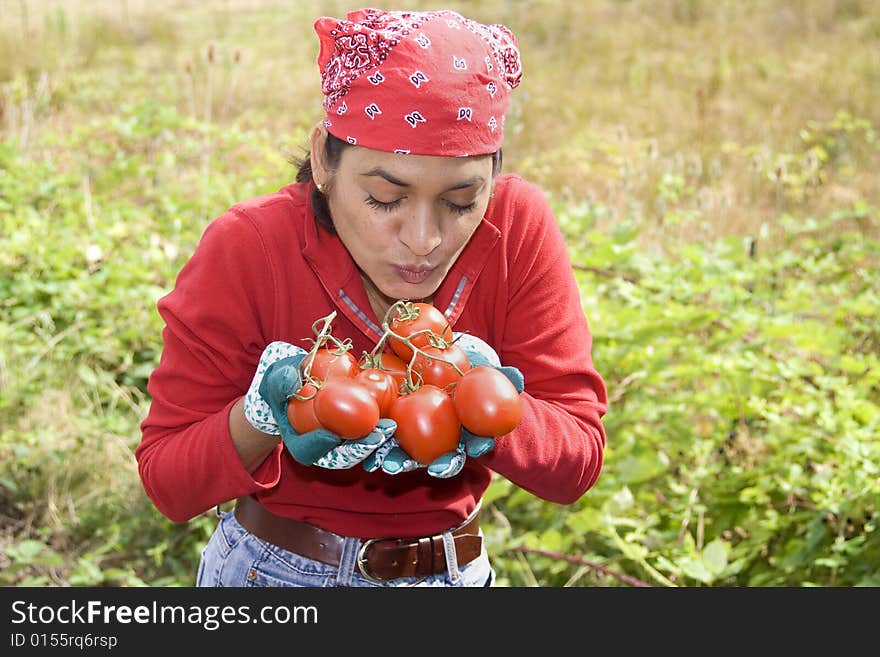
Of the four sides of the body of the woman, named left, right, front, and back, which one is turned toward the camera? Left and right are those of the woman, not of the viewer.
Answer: front

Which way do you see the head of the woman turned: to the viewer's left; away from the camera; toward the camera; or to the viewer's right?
toward the camera
